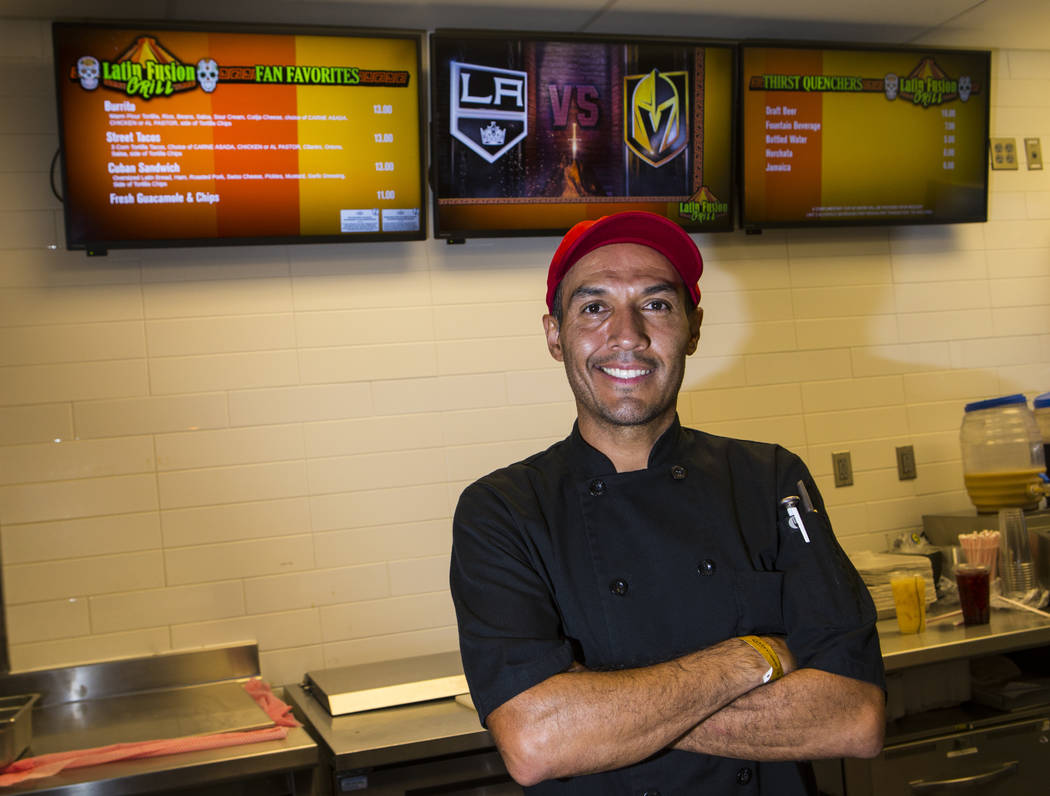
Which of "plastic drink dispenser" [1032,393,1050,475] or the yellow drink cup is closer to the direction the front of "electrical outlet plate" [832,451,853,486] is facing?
the yellow drink cup

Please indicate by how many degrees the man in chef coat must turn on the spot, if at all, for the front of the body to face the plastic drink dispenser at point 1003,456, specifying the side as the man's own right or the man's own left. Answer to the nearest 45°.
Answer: approximately 135° to the man's own left

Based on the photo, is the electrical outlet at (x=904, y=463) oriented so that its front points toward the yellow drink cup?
yes

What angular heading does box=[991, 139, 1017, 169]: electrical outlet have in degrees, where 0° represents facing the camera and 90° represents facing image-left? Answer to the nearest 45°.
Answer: approximately 0°

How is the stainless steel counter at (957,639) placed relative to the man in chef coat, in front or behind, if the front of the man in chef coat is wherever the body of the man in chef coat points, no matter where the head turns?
behind

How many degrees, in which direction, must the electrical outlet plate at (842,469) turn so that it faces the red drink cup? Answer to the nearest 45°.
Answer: approximately 45° to its left
